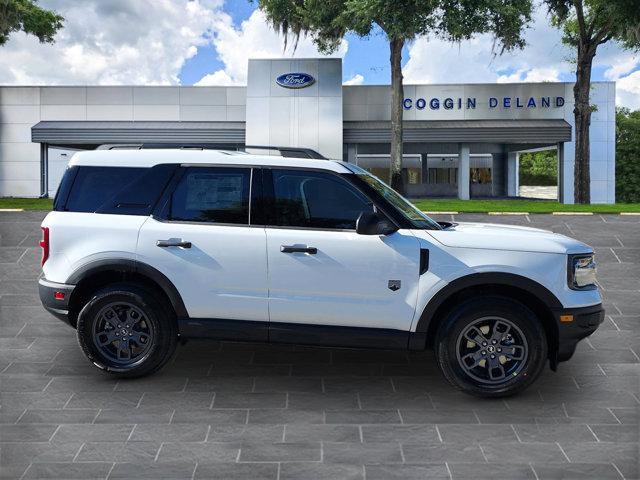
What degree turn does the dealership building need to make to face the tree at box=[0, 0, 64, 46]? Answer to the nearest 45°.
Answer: approximately 90° to its right

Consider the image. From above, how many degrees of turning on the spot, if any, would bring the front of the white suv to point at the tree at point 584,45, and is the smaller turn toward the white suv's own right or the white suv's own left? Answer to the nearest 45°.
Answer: approximately 45° to the white suv's own left

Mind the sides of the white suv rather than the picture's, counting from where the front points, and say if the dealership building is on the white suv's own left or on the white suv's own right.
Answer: on the white suv's own left

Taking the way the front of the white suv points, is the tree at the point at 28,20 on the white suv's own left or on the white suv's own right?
on the white suv's own left

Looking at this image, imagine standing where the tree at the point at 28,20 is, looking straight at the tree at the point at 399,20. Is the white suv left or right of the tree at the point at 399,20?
right

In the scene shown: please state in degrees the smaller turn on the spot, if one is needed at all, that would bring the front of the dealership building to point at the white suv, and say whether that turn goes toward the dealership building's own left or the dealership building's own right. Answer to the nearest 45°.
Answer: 0° — it already faces it

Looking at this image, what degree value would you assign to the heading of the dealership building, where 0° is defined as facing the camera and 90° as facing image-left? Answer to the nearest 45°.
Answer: approximately 0°

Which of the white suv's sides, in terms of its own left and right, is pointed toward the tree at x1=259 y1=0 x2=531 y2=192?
left

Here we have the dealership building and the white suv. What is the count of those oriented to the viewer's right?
1

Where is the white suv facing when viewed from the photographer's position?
facing to the right of the viewer

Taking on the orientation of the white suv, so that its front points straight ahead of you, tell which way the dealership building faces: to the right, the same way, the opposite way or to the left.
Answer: to the right
